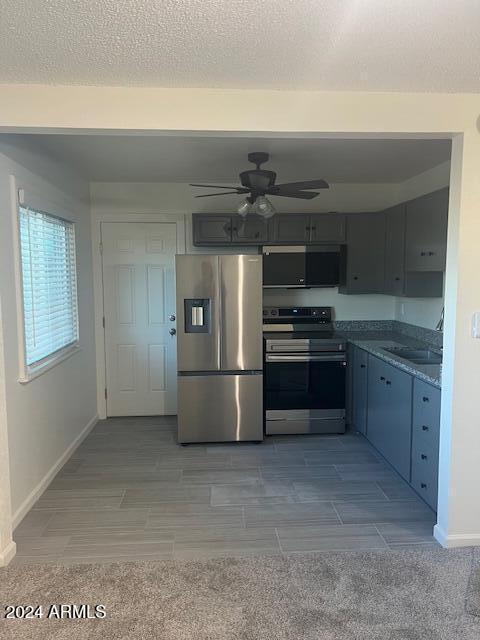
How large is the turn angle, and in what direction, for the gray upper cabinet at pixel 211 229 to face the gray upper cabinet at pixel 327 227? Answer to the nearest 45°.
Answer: approximately 90° to its left

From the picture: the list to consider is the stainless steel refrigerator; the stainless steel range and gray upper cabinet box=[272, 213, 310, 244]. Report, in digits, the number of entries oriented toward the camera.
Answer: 3

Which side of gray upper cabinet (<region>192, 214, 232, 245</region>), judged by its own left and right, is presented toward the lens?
front

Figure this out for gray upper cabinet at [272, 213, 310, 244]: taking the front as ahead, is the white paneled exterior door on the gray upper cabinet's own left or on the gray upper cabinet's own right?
on the gray upper cabinet's own right

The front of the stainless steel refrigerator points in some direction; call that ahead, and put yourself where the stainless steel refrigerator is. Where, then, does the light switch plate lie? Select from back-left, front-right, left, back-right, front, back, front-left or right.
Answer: front-left

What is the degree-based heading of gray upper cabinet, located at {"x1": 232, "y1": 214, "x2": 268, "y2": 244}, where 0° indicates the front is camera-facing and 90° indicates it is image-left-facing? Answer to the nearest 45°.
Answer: approximately 0°

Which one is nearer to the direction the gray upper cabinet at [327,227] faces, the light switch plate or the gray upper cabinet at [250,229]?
the light switch plate

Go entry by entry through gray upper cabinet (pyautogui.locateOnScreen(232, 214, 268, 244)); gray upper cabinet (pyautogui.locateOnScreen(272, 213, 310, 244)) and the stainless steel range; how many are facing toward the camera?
3

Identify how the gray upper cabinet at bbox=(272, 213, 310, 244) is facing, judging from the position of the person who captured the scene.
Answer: facing the viewer

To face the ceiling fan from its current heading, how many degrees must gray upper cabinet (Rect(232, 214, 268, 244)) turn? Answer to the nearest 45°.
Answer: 0° — it already faces it

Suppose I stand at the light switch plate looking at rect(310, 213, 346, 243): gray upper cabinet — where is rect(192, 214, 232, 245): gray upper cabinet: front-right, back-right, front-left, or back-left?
front-left

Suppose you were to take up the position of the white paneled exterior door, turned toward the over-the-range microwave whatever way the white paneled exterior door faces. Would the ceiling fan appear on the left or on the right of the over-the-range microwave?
right

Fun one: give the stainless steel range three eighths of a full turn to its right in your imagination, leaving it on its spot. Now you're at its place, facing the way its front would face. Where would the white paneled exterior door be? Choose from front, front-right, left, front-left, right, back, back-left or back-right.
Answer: front-left

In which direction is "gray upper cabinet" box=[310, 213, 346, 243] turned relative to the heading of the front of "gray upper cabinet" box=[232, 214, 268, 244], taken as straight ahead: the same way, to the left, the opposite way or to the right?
the same way
